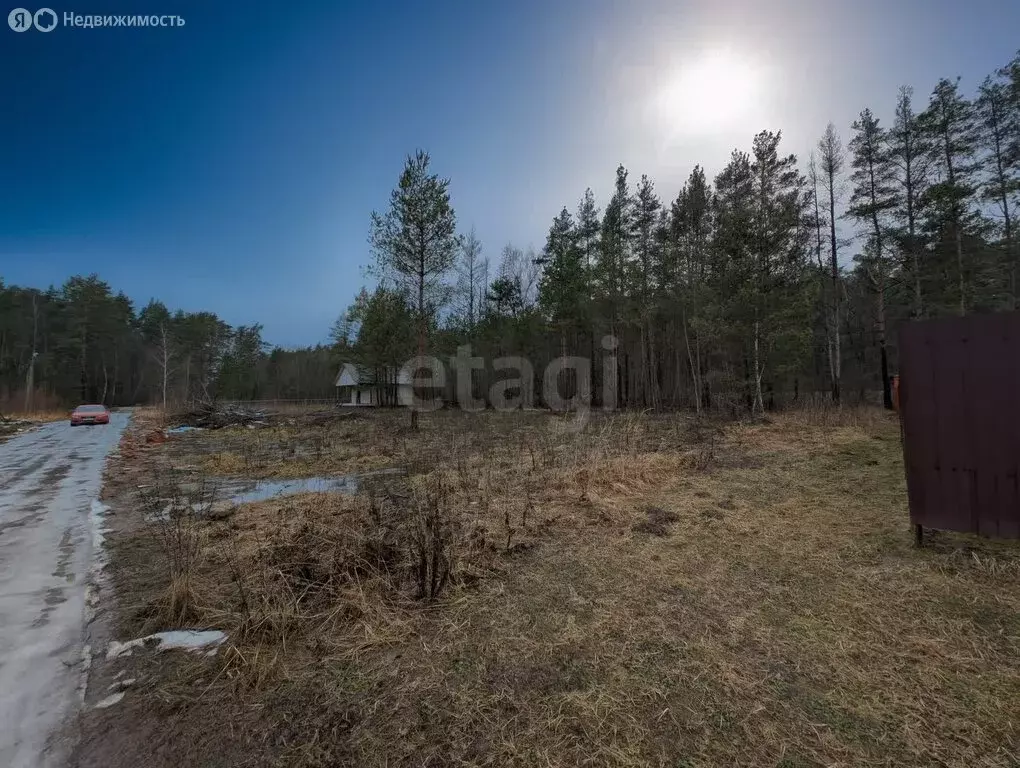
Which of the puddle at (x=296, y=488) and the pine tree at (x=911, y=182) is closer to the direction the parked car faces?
the puddle

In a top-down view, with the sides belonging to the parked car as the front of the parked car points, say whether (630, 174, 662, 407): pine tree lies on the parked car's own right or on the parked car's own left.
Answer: on the parked car's own left

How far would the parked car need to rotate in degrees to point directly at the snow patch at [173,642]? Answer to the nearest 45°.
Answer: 0° — it already faces it

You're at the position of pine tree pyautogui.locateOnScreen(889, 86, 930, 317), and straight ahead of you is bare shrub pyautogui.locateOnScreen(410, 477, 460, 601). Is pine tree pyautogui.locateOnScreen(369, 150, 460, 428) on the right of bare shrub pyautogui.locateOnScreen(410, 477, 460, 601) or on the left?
right

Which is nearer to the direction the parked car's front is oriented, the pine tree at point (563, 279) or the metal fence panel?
the metal fence panel

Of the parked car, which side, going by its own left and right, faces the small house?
left

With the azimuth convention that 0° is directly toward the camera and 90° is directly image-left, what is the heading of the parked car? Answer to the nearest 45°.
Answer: approximately 0°

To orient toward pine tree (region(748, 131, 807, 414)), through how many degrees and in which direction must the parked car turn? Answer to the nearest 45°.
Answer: approximately 45° to its left

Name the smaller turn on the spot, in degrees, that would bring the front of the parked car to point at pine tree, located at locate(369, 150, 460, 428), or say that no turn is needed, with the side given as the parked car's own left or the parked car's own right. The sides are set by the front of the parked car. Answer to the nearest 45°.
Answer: approximately 45° to the parked car's own left

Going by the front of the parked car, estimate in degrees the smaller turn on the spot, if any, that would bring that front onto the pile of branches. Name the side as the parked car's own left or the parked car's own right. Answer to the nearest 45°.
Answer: approximately 45° to the parked car's own left

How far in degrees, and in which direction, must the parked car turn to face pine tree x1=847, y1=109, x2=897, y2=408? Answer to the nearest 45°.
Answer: approximately 45° to its left

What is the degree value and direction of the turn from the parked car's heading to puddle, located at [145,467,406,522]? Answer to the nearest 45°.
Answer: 0° — it already faces it
